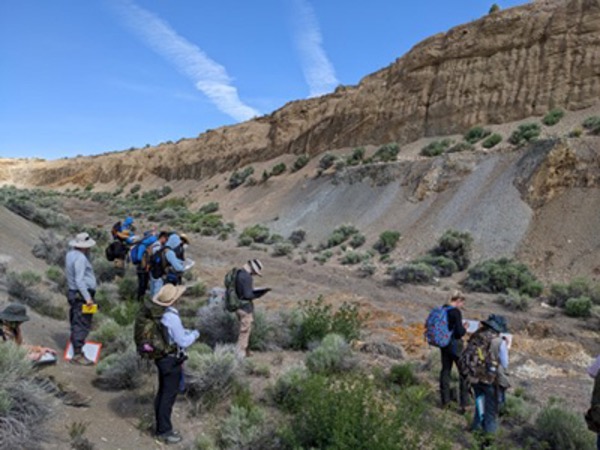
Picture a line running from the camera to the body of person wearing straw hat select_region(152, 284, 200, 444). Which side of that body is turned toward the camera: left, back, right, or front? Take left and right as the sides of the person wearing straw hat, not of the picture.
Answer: right

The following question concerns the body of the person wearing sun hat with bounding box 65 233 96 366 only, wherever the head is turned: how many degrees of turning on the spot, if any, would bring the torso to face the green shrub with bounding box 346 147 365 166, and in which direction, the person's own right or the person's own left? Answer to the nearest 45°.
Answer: approximately 45° to the person's own left

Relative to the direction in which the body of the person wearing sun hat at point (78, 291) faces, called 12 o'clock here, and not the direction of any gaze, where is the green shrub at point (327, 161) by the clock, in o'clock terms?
The green shrub is roughly at 10 o'clock from the person wearing sun hat.

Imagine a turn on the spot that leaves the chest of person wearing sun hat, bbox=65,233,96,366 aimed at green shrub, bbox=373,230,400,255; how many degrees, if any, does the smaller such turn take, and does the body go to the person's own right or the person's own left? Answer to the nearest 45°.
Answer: approximately 45° to the person's own left

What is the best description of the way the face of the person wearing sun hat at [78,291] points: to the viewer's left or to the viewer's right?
to the viewer's right

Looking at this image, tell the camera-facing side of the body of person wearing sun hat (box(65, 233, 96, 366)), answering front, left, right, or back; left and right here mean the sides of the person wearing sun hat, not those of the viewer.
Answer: right

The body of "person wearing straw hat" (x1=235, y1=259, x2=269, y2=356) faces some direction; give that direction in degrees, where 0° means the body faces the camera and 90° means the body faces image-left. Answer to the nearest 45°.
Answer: approximately 270°

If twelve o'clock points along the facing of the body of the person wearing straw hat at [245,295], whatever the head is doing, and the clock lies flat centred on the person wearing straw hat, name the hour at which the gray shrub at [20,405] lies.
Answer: The gray shrub is roughly at 4 o'clock from the person wearing straw hat.

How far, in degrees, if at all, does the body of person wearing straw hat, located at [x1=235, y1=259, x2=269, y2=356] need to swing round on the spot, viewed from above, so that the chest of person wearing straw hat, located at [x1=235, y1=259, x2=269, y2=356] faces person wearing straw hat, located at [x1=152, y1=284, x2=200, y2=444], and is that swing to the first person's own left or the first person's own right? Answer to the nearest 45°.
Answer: approximately 90° to the first person's own right
